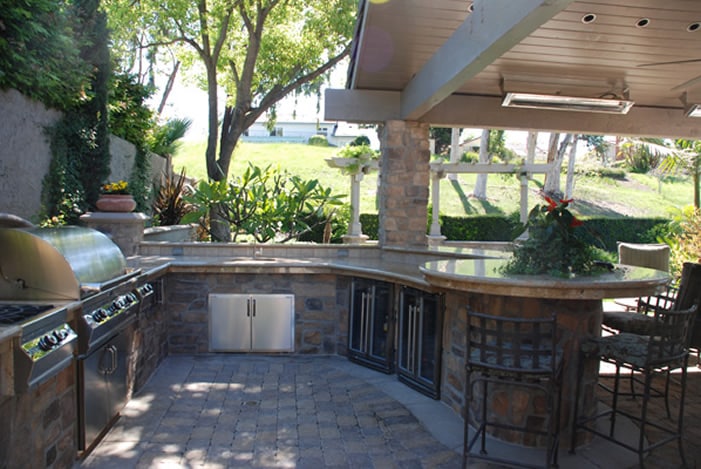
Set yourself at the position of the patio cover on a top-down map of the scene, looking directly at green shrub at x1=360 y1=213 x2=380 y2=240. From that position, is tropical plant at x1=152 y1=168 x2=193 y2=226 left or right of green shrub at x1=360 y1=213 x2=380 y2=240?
left

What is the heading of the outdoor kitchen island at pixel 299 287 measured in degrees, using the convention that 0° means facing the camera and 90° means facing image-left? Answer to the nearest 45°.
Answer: approximately 0°

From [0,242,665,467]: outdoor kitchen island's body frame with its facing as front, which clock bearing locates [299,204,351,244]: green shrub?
The green shrub is roughly at 6 o'clock from the outdoor kitchen island.

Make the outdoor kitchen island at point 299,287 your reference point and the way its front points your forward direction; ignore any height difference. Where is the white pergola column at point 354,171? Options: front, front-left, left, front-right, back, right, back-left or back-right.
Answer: back

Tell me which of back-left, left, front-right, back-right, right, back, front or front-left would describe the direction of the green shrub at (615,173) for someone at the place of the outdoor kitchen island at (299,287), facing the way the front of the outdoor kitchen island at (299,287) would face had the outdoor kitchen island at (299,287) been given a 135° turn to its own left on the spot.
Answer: front

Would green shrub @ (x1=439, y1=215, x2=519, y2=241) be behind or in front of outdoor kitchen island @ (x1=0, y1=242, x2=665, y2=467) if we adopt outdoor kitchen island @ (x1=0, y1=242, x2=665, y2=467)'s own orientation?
behind

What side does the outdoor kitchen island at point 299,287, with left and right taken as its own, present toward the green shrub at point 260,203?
back

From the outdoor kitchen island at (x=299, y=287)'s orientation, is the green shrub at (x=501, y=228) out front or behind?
behind

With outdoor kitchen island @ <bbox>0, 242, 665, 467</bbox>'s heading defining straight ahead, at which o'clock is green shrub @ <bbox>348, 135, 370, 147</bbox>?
The green shrub is roughly at 6 o'clock from the outdoor kitchen island.

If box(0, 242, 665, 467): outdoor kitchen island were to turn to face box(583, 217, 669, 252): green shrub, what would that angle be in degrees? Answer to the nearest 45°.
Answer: approximately 135° to its left

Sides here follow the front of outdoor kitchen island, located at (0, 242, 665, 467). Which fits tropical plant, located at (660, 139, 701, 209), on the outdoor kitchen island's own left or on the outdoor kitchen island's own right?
on the outdoor kitchen island's own left
